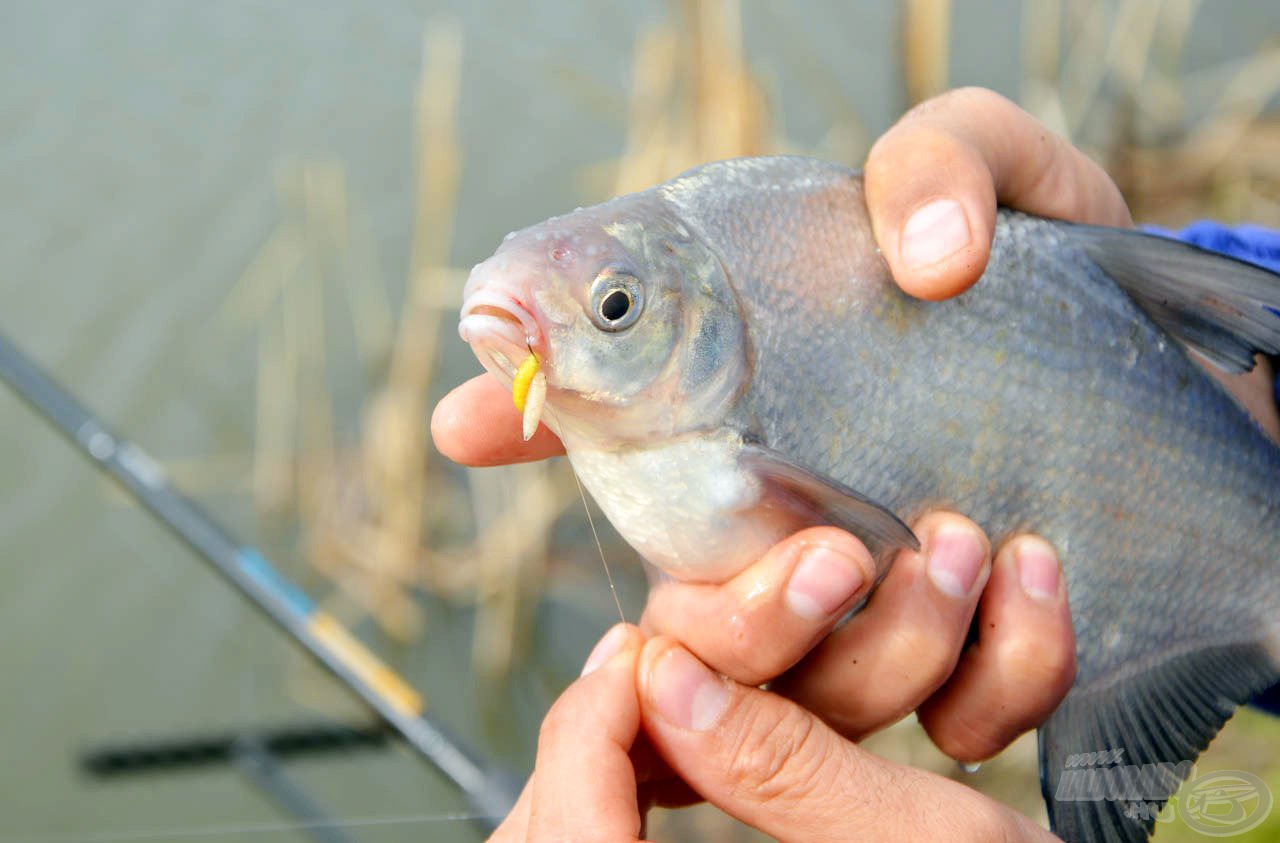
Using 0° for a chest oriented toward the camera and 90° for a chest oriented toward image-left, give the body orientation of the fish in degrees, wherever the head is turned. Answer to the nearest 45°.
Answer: approximately 90°
